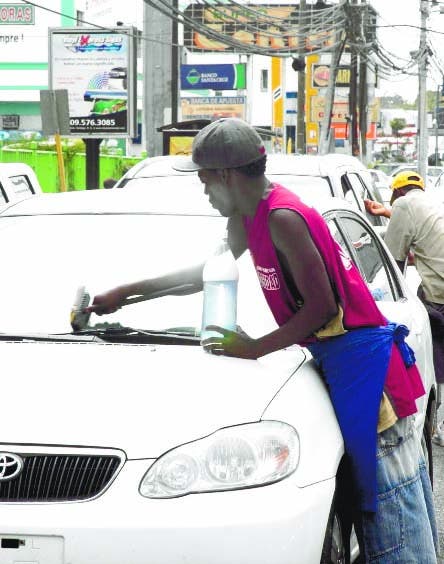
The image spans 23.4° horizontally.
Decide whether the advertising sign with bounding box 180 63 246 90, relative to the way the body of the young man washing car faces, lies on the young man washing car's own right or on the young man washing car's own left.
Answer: on the young man washing car's own right

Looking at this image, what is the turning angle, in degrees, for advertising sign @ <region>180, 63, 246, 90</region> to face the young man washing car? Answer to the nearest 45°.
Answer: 0° — it already faces them

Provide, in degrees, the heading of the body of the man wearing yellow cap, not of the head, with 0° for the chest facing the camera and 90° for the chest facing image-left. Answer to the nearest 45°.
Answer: approximately 135°

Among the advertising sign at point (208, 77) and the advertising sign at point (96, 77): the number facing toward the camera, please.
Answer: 2

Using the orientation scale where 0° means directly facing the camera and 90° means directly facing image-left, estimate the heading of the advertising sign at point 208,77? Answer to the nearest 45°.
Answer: approximately 0°

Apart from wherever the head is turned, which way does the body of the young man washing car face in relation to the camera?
to the viewer's left

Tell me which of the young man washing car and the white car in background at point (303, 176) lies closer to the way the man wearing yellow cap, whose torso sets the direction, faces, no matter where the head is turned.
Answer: the white car in background

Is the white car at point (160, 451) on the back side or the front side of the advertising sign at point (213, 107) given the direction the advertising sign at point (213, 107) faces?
on the front side

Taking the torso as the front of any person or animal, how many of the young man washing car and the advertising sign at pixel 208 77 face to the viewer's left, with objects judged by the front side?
1

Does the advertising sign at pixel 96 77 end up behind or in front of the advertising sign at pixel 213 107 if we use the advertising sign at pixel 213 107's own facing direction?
in front

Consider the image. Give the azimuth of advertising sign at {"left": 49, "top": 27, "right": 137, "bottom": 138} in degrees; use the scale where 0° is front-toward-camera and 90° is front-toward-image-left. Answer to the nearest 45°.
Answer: approximately 0°

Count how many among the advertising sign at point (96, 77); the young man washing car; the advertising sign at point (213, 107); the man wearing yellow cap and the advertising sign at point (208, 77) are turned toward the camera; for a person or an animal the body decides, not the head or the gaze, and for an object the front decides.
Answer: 3
